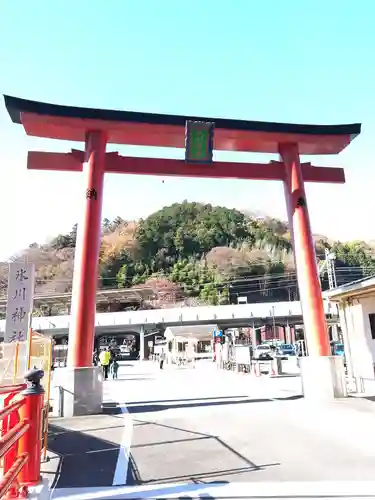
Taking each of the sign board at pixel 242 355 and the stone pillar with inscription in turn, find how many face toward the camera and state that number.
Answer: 2

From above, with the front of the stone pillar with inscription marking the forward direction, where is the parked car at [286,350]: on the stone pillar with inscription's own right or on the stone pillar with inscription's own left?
on the stone pillar with inscription's own left

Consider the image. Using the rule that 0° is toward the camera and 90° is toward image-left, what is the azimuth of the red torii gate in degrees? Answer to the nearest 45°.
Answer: approximately 0°

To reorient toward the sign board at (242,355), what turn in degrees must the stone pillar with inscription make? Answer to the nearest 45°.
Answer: approximately 135° to its left

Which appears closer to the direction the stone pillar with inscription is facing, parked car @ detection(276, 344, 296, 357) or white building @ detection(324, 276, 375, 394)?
the white building

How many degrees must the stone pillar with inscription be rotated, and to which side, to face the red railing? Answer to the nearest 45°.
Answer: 0° — it already faces it

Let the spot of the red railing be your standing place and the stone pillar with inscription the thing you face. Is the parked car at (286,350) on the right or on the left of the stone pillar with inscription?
right

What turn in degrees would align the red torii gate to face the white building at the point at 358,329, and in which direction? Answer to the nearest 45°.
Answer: approximately 90° to its left
